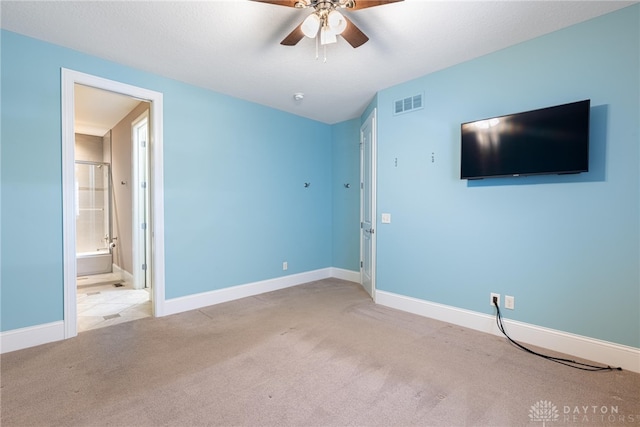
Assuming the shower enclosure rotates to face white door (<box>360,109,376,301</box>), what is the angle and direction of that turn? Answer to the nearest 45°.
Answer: approximately 45° to its left

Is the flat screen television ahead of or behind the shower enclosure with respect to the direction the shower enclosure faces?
ahead

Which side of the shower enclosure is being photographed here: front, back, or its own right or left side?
front

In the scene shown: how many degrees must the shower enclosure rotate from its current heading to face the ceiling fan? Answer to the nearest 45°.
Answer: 0° — it already faces it

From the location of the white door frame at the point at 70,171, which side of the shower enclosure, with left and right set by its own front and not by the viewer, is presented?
front

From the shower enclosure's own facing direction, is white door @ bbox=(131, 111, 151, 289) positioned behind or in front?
in front

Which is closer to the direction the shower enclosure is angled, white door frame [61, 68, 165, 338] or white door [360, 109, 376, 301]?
the white door frame
